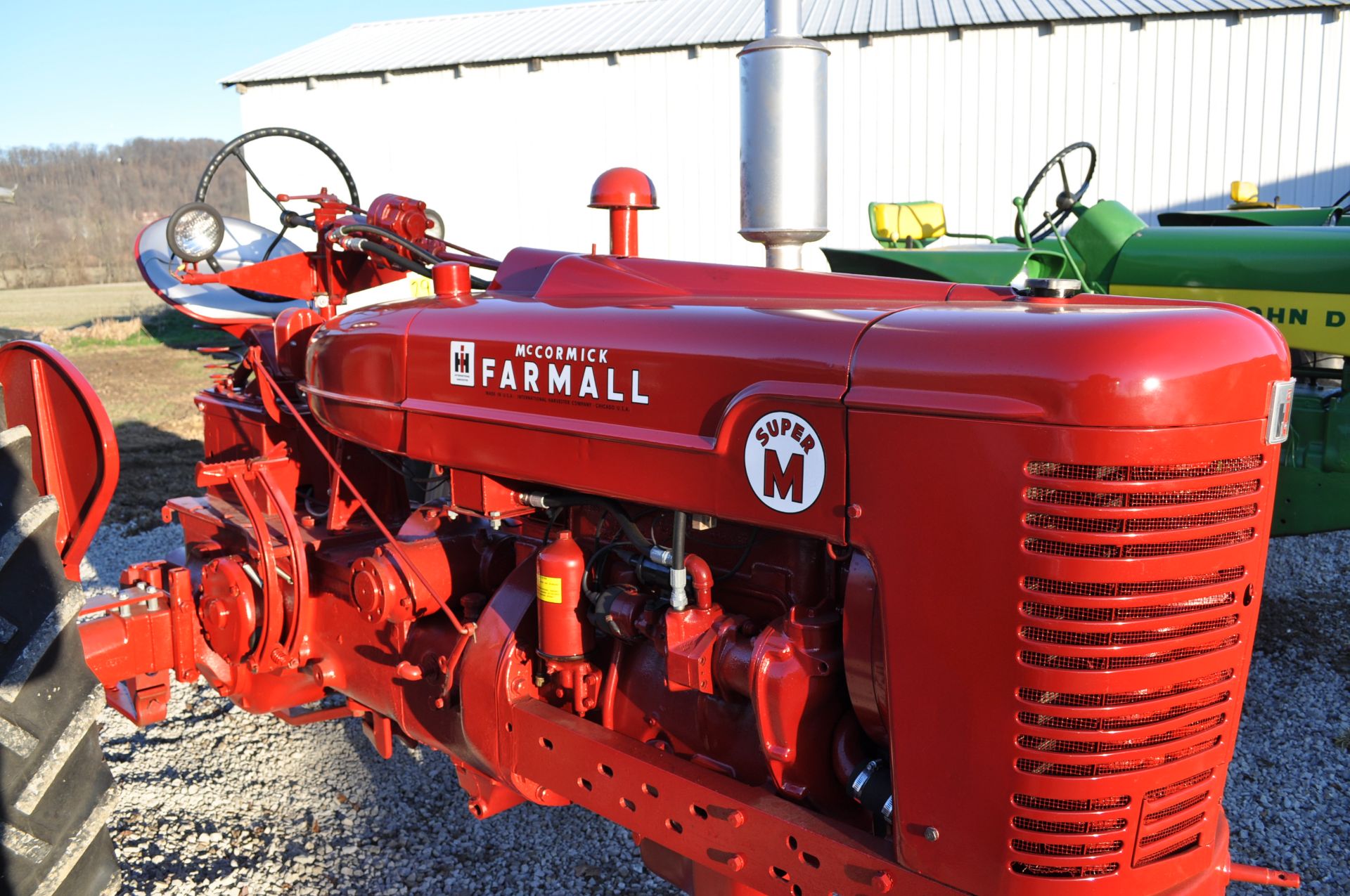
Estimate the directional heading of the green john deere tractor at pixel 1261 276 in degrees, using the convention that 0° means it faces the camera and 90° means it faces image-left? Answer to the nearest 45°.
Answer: approximately 315°

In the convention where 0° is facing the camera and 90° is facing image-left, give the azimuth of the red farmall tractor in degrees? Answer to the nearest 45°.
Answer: approximately 315°

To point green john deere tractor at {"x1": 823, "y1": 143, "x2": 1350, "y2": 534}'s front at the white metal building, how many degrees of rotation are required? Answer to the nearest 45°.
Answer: approximately 135° to its left

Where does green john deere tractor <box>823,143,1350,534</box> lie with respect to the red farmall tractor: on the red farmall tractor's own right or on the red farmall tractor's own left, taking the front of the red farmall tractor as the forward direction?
on the red farmall tractor's own left

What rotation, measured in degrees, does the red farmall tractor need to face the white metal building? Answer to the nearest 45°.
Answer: approximately 135° to its left

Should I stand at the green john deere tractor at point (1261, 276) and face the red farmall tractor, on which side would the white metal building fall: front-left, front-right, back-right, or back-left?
back-right
